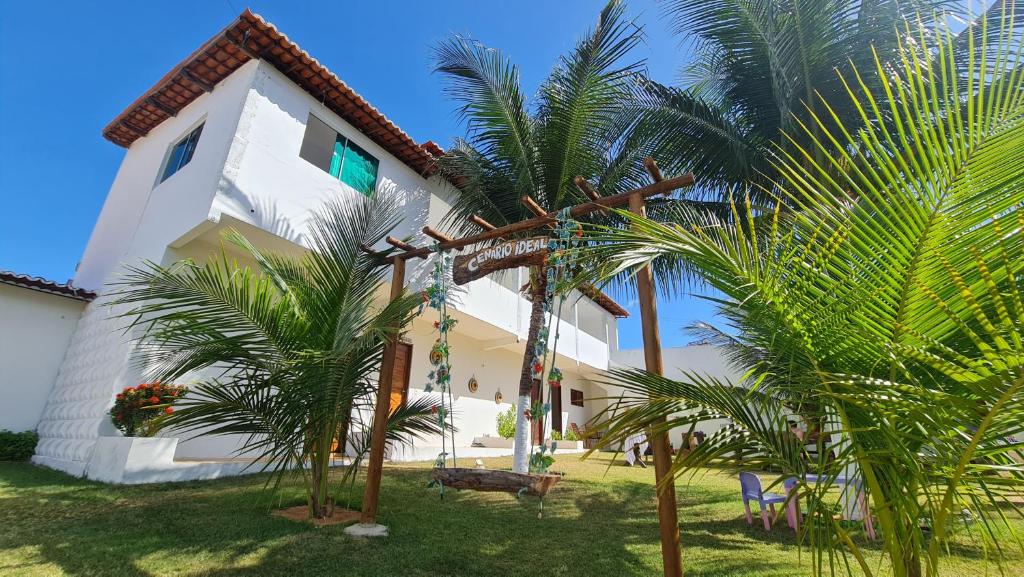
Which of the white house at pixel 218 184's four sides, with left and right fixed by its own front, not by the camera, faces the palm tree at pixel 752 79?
front

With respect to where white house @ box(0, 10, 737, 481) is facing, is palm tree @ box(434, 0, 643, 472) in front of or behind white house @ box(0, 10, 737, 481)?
in front

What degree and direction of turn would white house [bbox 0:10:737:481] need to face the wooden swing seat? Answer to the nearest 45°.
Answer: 0° — it already faces it

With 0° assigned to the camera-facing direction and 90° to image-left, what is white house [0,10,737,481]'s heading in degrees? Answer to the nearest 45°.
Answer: approximately 315°

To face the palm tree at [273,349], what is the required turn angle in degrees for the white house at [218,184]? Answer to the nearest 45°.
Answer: approximately 45° to its right

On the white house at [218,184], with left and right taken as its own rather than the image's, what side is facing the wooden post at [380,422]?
front

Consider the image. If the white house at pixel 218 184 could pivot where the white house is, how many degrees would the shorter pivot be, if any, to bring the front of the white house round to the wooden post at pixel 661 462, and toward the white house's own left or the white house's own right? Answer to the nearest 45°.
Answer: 0° — it already faces it

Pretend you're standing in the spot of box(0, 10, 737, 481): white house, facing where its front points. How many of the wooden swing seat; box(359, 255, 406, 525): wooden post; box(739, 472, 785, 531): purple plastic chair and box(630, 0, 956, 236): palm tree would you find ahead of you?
4
